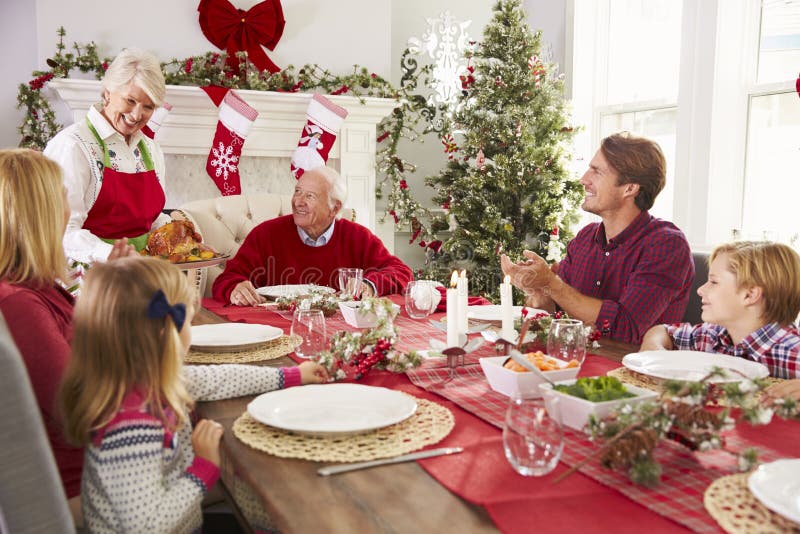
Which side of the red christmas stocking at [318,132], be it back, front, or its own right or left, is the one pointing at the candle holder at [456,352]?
front

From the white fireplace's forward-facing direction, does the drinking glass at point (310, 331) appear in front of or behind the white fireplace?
in front

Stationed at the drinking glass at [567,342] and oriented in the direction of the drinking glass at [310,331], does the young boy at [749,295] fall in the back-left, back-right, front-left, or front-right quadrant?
back-right

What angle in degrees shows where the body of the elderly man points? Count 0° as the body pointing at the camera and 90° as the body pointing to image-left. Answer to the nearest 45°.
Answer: approximately 0°

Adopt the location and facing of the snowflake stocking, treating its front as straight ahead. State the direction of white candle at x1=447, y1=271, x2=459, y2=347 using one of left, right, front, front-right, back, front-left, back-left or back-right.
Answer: front

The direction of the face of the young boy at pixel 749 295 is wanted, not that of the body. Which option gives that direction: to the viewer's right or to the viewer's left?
to the viewer's left

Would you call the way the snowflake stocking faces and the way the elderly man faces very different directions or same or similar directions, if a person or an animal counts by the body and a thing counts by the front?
same or similar directions

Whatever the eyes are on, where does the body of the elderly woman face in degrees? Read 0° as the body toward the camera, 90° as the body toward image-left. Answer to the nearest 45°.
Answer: approximately 315°

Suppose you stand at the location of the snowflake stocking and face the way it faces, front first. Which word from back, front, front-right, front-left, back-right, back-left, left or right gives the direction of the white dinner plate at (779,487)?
front

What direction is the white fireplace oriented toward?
toward the camera

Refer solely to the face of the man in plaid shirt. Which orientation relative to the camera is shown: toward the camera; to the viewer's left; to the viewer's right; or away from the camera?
to the viewer's left

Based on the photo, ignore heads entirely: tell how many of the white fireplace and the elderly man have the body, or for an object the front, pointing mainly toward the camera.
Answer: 2

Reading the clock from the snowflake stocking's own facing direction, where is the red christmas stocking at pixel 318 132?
The red christmas stocking is roughly at 9 o'clock from the snowflake stocking.

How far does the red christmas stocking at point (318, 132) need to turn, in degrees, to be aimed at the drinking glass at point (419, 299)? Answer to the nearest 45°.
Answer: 0° — it already faces it

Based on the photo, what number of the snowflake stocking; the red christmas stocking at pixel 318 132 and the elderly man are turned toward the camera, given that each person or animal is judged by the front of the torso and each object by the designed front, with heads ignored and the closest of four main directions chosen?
3

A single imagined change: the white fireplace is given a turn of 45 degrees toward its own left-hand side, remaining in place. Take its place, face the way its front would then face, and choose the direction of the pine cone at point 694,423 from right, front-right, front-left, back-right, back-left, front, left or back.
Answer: front-right

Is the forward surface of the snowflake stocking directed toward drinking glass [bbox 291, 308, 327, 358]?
yes

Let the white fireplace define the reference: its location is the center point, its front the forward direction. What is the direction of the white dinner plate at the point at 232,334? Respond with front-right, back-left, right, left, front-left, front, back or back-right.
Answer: front

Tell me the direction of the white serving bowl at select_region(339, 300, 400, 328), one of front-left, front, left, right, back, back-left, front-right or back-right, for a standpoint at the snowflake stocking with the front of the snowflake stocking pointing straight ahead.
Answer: front

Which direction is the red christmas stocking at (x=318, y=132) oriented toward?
toward the camera

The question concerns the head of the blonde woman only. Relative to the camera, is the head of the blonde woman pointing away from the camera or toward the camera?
away from the camera

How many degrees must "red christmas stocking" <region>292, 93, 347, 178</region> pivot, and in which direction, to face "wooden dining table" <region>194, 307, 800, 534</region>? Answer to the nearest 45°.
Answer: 0° — it already faces it

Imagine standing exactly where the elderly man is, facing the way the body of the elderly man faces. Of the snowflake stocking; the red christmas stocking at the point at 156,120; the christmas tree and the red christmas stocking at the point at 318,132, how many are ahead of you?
0
